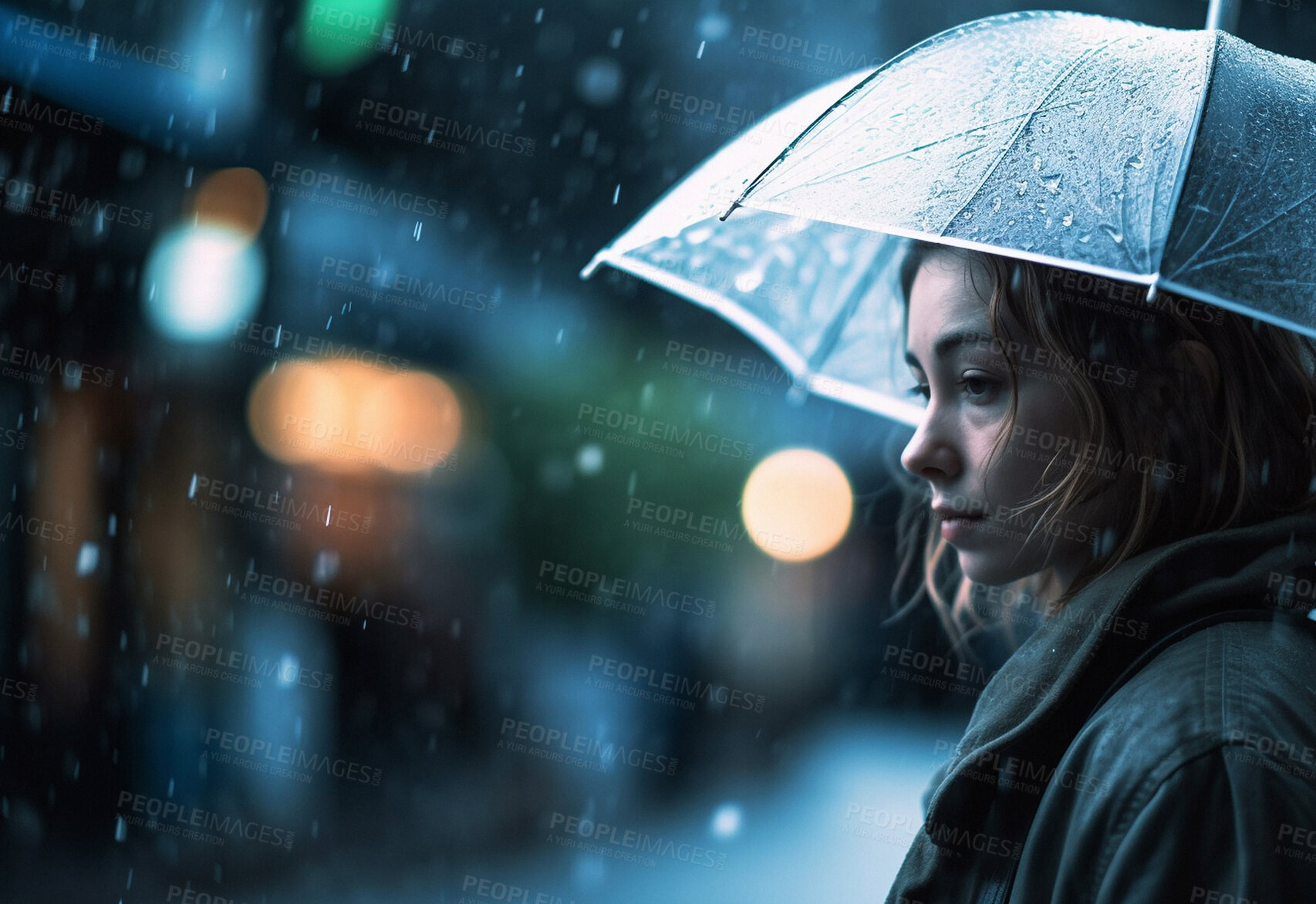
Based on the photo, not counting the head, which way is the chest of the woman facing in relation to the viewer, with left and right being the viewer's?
facing to the left of the viewer
